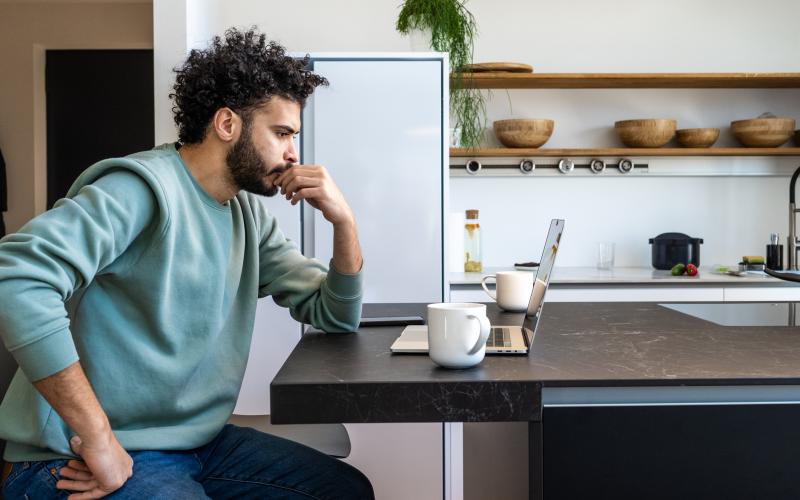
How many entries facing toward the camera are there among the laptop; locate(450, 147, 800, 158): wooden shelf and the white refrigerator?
2

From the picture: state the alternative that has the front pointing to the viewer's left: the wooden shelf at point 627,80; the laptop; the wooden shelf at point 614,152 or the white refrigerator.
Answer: the laptop

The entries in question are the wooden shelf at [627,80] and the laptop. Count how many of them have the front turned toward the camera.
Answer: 1

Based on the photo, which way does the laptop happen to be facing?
to the viewer's left

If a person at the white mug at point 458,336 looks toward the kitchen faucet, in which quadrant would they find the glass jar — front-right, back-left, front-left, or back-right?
front-left

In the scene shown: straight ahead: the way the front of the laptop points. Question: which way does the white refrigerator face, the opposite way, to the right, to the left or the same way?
to the left

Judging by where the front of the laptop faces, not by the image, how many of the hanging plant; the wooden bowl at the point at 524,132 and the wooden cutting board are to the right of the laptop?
3

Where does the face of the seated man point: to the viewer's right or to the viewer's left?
to the viewer's right

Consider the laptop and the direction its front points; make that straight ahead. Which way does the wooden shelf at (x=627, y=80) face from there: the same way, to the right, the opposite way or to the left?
to the left

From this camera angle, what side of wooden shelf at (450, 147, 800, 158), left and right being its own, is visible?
front

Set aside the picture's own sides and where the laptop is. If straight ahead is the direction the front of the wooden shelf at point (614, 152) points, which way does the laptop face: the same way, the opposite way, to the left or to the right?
to the right

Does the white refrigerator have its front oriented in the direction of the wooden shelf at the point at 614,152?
no

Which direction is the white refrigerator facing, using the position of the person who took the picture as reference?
facing the viewer

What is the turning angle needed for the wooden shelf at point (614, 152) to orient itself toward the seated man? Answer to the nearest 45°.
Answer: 0° — it already faces them

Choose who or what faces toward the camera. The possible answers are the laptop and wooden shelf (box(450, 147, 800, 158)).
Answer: the wooden shelf
